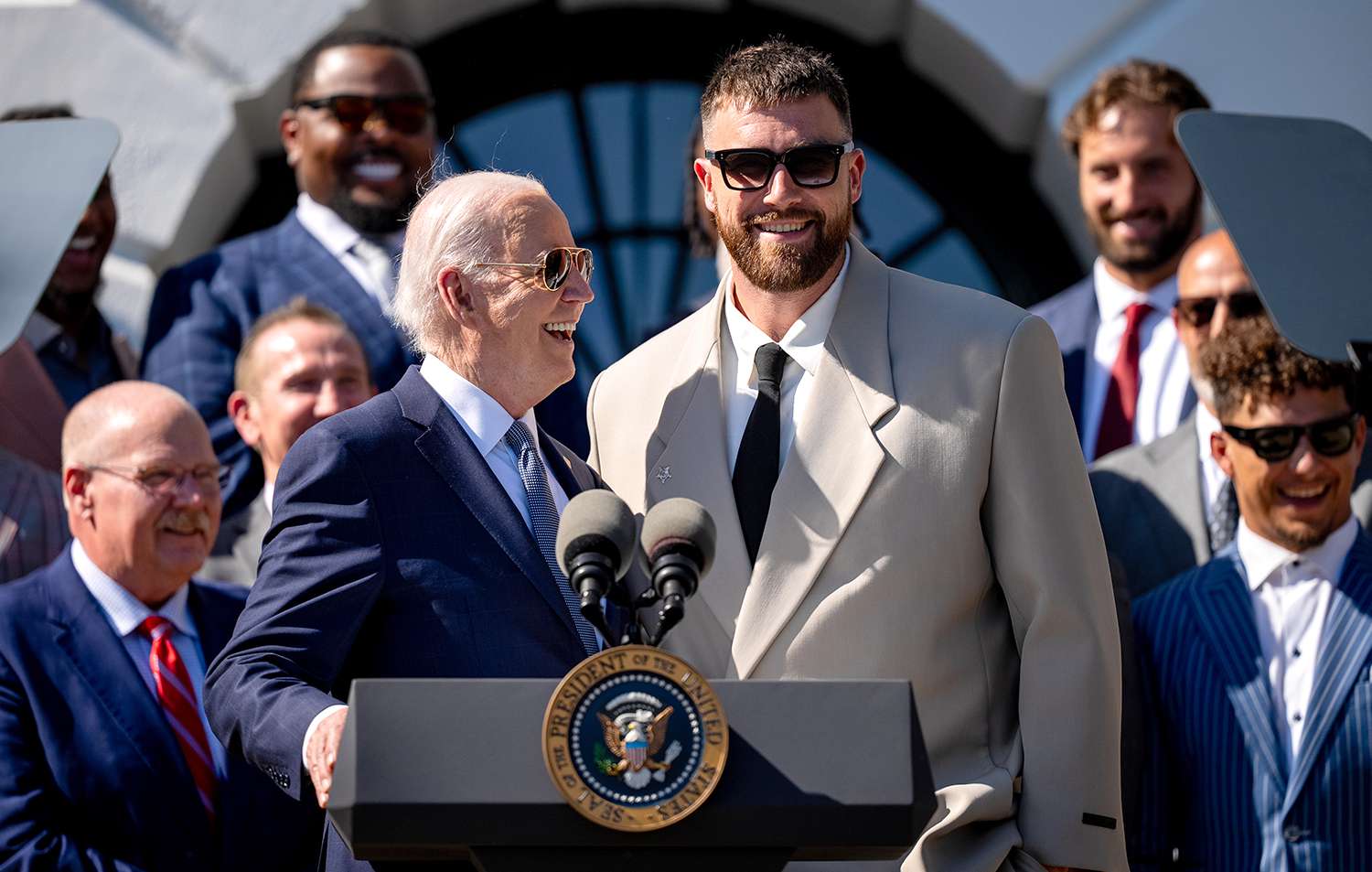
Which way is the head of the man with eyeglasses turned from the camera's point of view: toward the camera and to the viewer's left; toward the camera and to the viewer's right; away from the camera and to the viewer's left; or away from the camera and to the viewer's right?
toward the camera and to the viewer's right

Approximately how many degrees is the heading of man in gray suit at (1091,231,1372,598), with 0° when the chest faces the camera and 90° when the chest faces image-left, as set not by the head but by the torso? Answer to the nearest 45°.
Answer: approximately 0°

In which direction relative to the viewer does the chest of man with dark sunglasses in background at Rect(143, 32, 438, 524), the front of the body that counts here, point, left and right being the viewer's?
facing the viewer and to the right of the viewer

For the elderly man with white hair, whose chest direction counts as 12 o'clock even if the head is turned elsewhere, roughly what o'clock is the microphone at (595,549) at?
The microphone is roughly at 1 o'clock from the elderly man with white hair.

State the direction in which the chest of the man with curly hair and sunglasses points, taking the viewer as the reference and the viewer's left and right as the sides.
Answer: facing the viewer

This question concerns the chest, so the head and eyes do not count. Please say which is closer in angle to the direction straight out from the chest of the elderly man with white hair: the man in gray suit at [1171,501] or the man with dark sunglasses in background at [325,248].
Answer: the man in gray suit

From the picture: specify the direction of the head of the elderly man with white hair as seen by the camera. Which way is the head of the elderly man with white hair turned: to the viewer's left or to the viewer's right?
to the viewer's right

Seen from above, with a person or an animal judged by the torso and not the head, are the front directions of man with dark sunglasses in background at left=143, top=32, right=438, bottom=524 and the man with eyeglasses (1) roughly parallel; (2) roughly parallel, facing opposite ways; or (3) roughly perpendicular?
roughly parallel

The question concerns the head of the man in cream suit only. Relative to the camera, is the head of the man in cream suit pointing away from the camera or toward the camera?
toward the camera

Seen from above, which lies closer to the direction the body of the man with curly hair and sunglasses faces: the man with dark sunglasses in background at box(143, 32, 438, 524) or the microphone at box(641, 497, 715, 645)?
the microphone

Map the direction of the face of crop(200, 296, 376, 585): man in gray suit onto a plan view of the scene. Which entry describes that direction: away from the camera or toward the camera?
toward the camera

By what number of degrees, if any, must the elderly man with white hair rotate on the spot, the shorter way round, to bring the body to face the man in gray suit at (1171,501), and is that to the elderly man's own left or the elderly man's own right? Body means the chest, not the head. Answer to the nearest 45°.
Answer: approximately 90° to the elderly man's own left

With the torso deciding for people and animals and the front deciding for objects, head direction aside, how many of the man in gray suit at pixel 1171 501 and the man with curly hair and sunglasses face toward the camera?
2
